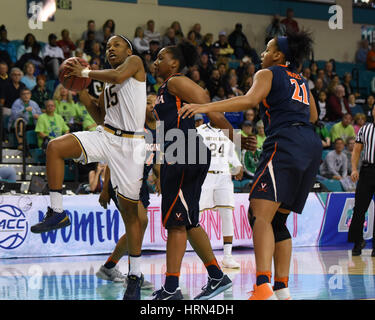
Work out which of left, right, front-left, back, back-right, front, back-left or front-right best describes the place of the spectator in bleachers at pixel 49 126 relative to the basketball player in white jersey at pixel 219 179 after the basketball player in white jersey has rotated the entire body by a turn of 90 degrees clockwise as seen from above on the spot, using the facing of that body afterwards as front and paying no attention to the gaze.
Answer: front-right

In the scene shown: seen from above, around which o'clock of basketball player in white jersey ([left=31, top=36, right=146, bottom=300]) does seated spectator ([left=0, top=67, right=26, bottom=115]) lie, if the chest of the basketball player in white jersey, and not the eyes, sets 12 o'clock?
The seated spectator is roughly at 4 o'clock from the basketball player in white jersey.

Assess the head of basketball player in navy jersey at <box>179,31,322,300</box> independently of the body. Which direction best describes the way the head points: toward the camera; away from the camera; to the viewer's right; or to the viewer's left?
to the viewer's left

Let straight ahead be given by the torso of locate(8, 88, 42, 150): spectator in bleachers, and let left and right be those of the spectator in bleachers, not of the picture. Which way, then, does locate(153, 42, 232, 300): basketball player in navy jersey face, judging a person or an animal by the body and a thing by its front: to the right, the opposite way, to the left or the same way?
to the right

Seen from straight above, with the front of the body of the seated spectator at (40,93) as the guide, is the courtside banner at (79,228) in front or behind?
in front

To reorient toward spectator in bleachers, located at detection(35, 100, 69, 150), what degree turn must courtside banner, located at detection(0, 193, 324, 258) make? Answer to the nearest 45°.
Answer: approximately 180°

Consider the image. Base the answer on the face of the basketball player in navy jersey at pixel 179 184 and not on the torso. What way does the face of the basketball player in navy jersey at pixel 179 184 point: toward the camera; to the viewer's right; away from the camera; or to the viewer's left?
to the viewer's left

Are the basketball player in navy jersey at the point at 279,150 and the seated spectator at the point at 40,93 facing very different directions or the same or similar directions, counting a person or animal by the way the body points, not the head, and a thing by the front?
very different directions

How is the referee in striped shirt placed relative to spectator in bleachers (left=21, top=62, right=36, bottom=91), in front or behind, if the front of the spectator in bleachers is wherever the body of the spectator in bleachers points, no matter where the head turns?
in front

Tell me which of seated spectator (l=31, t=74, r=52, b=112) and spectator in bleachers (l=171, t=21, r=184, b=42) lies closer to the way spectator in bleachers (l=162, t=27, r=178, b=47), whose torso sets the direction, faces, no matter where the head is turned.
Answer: the seated spectator

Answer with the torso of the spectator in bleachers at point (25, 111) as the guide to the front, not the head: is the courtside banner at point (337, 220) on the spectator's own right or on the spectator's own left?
on the spectator's own left

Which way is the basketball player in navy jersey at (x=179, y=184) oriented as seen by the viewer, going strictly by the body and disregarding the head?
to the viewer's left

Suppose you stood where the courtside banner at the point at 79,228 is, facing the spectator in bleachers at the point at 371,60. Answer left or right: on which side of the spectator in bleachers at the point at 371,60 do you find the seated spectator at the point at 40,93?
left

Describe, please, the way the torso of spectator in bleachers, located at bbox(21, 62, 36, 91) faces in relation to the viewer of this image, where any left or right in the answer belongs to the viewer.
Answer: facing the viewer and to the right of the viewer
